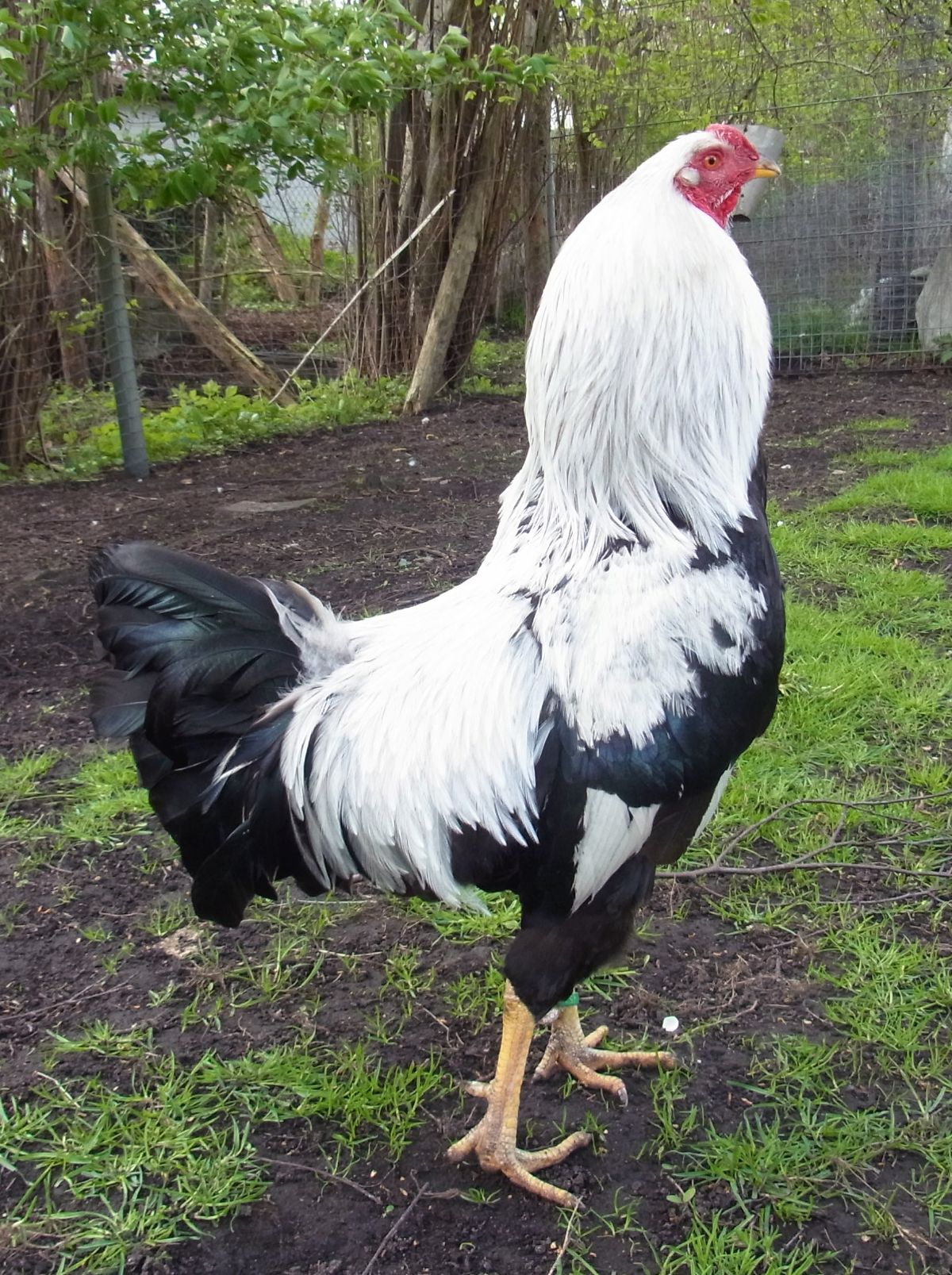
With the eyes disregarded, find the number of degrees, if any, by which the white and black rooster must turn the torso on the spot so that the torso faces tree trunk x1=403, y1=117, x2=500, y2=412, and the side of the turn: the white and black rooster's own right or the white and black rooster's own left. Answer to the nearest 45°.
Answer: approximately 90° to the white and black rooster's own left

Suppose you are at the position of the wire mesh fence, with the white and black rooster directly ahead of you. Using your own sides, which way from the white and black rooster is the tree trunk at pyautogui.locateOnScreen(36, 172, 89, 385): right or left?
right

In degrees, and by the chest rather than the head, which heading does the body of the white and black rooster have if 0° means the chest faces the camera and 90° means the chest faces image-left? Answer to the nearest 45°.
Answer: approximately 270°

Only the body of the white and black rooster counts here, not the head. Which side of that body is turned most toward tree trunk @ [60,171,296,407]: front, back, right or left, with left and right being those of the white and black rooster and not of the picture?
left

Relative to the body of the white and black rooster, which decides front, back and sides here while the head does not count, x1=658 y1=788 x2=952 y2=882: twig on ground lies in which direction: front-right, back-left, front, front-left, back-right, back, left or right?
front-left

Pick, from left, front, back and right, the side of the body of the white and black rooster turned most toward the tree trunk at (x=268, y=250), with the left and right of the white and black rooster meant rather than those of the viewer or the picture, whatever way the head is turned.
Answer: left

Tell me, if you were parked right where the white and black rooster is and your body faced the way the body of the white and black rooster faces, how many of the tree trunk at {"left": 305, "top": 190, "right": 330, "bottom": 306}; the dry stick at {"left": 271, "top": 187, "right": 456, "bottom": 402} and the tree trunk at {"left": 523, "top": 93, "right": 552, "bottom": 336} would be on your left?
3
